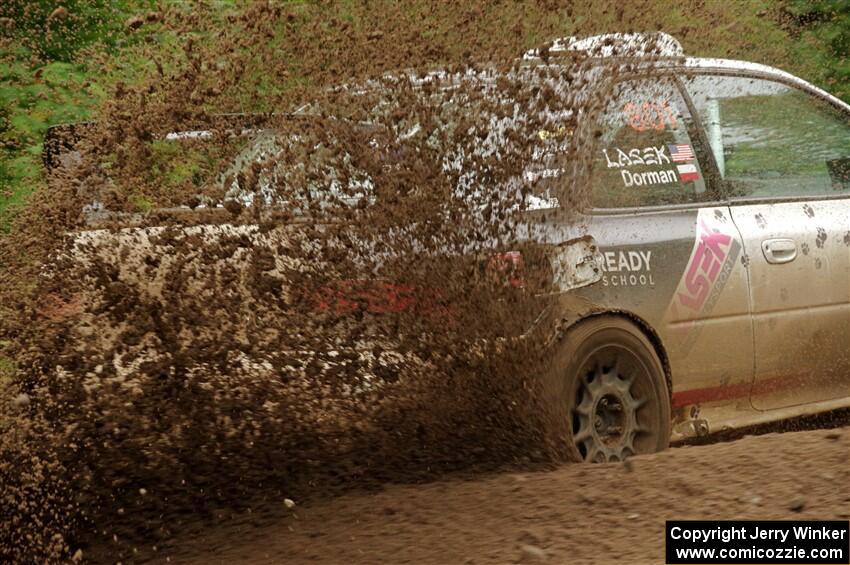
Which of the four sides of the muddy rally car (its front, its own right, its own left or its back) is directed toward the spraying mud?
back

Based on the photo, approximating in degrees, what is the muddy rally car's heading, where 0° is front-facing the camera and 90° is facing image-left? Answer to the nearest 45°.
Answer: approximately 225°
